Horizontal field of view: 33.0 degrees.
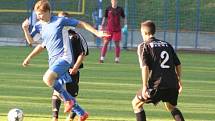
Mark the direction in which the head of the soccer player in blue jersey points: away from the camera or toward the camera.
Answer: toward the camera

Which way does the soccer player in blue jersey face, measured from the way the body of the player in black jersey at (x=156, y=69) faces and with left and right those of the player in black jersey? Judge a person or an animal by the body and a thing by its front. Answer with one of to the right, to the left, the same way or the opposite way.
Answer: to the left

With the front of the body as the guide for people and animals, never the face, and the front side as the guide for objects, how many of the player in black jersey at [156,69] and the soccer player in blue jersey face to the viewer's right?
0

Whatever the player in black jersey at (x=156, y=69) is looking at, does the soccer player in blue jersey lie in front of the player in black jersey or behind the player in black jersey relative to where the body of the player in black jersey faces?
in front

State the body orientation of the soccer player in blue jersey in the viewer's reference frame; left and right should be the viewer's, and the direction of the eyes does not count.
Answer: facing the viewer and to the left of the viewer

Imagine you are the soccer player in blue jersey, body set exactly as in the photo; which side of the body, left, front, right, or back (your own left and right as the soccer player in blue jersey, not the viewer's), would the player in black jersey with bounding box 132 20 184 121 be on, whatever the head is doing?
left

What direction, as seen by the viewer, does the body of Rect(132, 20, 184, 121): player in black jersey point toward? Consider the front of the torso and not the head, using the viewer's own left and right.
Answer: facing away from the viewer and to the left of the viewer
